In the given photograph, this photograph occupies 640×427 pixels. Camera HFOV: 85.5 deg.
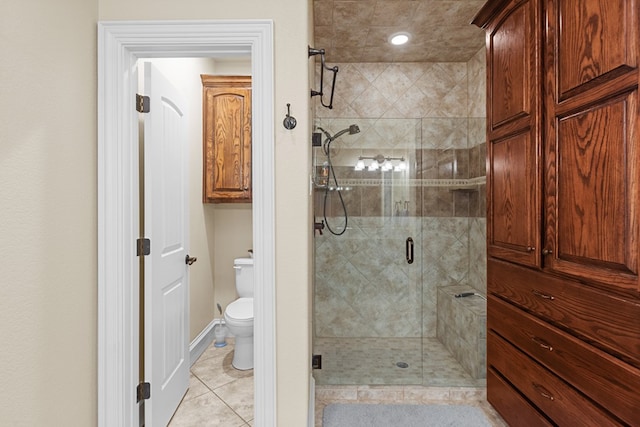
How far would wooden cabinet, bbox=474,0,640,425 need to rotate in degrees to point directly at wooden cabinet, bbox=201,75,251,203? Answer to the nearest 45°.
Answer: approximately 45° to its right

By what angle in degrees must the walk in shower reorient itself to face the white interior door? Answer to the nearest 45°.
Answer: approximately 45° to its right

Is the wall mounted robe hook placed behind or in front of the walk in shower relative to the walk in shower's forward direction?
in front

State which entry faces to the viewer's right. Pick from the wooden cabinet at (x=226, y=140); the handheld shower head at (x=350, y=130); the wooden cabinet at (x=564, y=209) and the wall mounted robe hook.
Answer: the handheld shower head

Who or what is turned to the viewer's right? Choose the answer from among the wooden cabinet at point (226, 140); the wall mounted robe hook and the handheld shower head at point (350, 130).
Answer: the handheld shower head

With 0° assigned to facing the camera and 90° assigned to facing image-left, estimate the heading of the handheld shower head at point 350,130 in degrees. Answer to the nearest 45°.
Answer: approximately 270°

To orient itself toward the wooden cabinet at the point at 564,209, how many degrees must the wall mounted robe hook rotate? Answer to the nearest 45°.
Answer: approximately 90° to its left

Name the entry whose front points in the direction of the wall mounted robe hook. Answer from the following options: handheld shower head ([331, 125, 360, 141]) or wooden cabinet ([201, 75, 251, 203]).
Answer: the wooden cabinet
